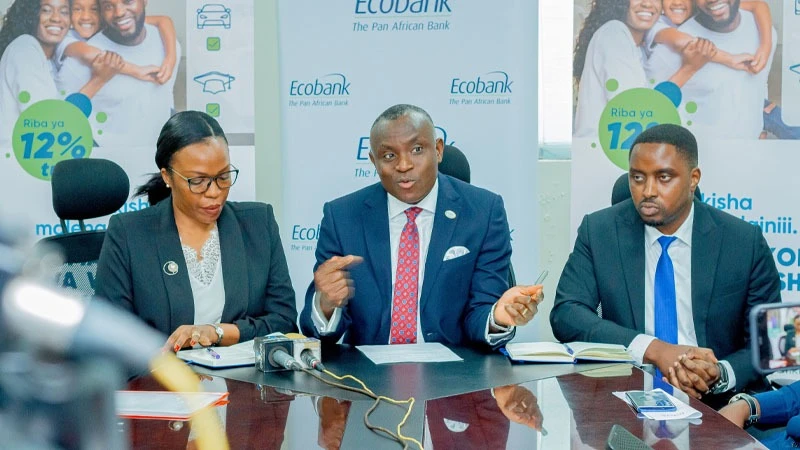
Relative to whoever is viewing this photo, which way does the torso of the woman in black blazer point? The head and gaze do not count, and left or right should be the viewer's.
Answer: facing the viewer

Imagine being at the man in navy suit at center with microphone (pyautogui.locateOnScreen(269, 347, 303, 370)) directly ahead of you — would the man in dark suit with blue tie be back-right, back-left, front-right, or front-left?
back-left

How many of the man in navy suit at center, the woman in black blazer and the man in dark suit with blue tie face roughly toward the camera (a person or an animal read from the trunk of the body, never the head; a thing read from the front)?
3

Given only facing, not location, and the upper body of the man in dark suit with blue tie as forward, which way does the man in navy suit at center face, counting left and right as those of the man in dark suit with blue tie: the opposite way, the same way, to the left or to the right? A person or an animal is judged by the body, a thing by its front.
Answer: the same way

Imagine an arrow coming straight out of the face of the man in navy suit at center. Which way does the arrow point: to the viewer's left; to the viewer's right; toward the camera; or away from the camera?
toward the camera

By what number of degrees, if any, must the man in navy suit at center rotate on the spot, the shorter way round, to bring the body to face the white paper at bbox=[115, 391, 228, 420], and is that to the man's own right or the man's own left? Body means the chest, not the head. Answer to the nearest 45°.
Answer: approximately 45° to the man's own right

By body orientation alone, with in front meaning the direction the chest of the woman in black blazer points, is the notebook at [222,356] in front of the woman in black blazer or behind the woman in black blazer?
in front

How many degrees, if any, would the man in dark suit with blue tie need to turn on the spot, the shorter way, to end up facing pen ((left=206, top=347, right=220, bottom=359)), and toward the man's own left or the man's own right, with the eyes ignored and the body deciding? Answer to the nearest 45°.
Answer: approximately 45° to the man's own right

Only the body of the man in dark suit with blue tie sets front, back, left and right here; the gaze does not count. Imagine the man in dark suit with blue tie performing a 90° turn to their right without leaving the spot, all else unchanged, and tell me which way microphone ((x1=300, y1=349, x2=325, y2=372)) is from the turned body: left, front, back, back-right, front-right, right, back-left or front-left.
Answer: front-left

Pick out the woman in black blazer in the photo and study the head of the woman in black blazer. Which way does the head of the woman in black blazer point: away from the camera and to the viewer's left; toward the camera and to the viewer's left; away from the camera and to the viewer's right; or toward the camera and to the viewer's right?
toward the camera and to the viewer's right

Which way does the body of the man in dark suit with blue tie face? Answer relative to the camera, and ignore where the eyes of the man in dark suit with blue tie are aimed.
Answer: toward the camera

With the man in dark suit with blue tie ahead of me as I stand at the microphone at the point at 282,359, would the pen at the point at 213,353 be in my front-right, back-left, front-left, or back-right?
back-left

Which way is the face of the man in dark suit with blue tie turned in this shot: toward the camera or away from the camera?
toward the camera

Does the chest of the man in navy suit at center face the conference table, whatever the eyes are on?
yes

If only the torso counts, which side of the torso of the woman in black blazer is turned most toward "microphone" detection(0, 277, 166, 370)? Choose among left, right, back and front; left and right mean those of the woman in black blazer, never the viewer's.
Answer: front

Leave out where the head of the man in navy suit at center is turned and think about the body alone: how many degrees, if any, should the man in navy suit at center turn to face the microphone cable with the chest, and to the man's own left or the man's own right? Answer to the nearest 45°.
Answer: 0° — they already face it

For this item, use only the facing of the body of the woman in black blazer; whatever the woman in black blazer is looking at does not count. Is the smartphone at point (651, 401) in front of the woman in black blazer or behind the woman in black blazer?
in front

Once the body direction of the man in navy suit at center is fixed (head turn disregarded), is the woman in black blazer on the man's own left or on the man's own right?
on the man's own right
